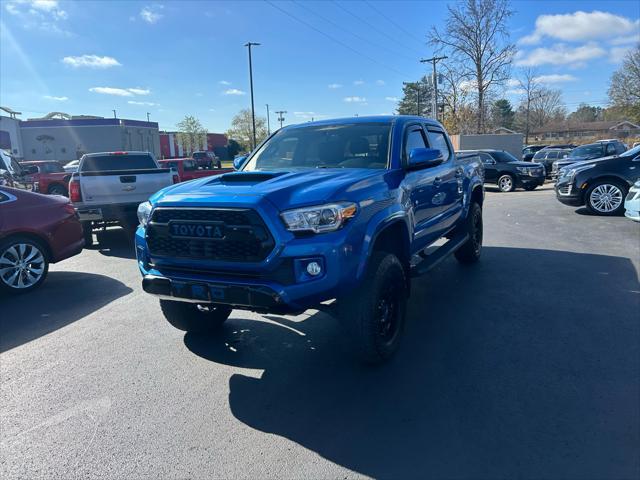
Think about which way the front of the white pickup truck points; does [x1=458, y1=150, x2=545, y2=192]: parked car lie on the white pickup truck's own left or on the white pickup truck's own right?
on the white pickup truck's own right

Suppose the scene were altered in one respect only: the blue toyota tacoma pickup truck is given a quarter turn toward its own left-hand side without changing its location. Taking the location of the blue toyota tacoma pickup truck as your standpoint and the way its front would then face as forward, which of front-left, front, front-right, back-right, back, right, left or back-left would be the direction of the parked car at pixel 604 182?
left

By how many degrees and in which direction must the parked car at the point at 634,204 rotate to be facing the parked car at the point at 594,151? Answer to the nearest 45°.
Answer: approximately 135° to its right

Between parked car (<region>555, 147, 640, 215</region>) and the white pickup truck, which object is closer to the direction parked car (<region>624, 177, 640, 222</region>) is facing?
the white pickup truck

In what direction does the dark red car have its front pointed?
to the viewer's left

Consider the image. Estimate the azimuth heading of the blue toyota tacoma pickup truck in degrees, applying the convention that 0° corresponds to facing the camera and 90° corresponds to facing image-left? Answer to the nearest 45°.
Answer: approximately 45°

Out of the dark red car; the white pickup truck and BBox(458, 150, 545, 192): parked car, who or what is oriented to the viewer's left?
the dark red car

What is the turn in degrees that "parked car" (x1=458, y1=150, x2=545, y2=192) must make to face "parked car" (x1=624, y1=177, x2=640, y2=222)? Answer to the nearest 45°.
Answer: approximately 45° to its right
